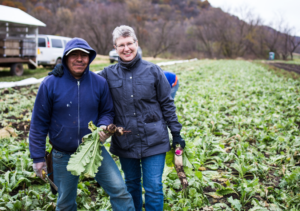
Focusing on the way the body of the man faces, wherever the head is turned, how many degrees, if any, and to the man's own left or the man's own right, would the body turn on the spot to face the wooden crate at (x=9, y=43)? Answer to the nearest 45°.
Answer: approximately 180°

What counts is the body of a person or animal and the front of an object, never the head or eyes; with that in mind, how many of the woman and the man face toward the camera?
2

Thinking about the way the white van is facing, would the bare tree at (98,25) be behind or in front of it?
in front

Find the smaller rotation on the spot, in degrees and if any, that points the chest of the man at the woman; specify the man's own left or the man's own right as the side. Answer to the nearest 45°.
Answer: approximately 90° to the man's own left

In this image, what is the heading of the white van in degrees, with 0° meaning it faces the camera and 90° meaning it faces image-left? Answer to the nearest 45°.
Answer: approximately 225°

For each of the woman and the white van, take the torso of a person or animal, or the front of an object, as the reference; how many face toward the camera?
1

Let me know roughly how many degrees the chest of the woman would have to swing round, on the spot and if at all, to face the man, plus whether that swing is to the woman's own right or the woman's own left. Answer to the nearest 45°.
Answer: approximately 90° to the woman's own right

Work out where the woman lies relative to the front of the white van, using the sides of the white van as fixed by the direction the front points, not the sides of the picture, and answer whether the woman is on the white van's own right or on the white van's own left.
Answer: on the white van's own right

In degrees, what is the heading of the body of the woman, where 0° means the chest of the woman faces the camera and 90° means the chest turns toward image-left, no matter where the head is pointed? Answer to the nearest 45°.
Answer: approximately 0°
